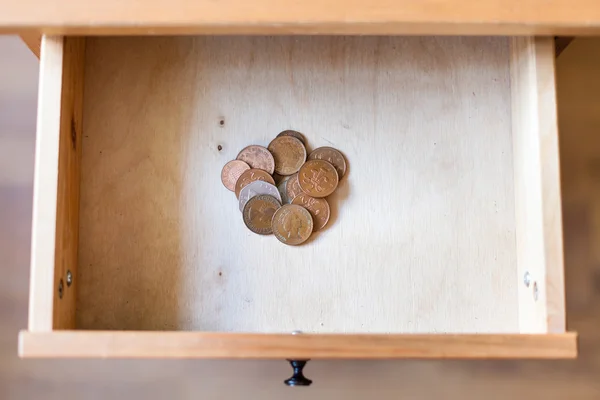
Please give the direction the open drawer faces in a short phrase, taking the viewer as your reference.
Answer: facing the viewer
